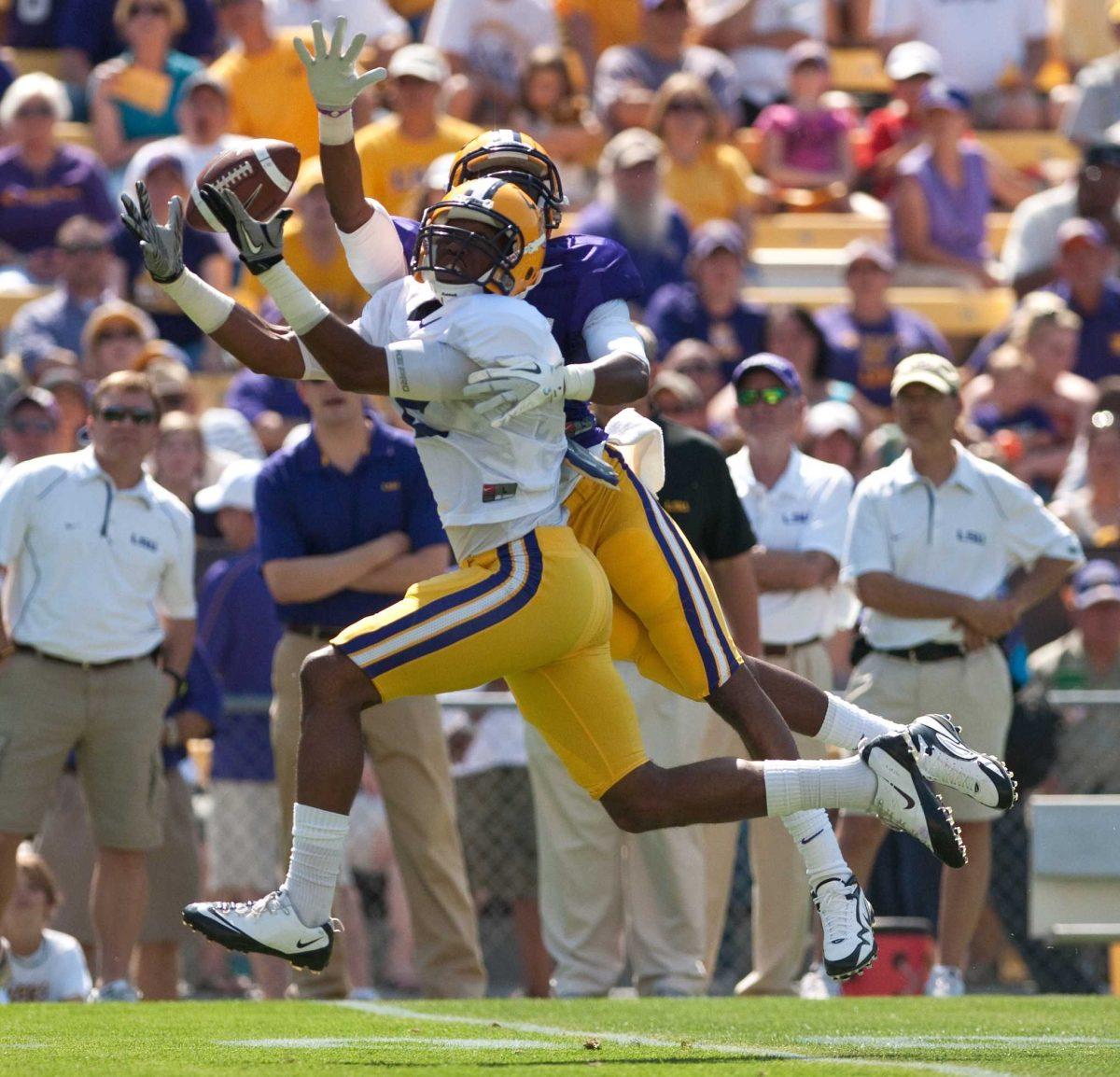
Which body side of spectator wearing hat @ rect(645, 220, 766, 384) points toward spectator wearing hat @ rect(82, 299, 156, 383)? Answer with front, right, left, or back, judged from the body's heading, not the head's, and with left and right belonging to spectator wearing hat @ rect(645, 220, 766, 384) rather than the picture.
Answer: right

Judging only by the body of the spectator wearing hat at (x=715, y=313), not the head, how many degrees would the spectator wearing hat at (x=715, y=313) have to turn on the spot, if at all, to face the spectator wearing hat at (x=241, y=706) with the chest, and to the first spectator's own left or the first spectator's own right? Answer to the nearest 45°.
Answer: approximately 45° to the first spectator's own right

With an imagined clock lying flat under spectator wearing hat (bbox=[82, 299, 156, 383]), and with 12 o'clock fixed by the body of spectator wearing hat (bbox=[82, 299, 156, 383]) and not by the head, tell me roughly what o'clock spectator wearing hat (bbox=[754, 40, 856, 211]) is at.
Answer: spectator wearing hat (bbox=[754, 40, 856, 211]) is roughly at 8 o'clock from spectator wearing hat (bbox=[82, 299, 156, 383]).

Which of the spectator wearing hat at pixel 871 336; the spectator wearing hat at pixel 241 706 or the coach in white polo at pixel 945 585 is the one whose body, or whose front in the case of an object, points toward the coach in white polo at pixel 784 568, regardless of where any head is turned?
the spectator wearing hat at pixel 871 336

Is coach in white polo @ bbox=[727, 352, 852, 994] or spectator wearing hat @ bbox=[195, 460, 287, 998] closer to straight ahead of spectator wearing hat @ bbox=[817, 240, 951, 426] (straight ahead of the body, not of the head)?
the coach in white polo

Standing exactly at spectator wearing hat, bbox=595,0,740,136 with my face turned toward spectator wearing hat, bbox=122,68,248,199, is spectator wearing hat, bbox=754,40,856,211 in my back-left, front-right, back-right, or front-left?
back-left
